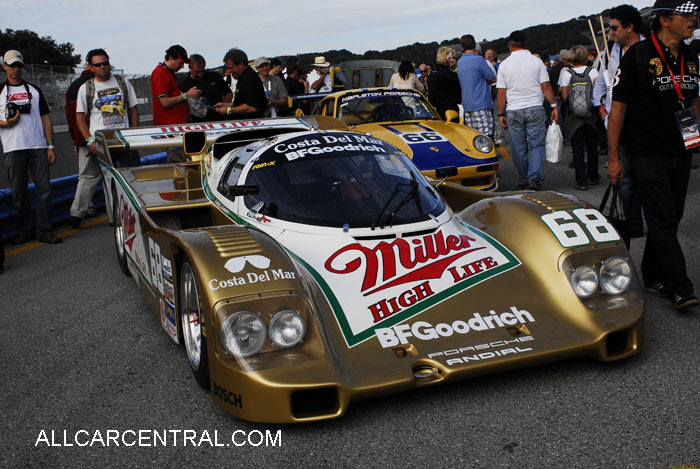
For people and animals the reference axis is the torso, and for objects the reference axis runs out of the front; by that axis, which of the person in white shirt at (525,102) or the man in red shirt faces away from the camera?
the person in white shirt

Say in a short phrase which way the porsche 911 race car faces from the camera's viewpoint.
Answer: facing the viewer and to the right of the viewer

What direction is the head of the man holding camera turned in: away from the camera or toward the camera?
toward the camera

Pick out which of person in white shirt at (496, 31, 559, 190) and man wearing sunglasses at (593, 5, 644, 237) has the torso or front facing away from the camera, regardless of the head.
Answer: the person in white shirt

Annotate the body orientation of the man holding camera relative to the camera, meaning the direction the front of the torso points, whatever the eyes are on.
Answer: toward the camera

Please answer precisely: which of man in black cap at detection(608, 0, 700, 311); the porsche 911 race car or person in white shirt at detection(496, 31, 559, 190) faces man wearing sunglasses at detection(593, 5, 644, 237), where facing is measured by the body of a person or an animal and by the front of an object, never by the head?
the porsche 911 race car

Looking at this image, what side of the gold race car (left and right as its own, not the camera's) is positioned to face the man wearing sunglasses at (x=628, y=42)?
left

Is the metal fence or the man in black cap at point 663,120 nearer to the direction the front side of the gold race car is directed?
the man in black cap

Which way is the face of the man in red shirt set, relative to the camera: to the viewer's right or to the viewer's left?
to the viewer's right

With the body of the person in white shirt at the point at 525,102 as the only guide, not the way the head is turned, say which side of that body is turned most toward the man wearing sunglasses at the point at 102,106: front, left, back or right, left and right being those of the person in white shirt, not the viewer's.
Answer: left

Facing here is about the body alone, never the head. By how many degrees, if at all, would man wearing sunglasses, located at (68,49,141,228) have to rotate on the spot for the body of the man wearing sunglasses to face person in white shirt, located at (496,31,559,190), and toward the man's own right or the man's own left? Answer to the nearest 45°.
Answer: approximately 90° to the man's own left

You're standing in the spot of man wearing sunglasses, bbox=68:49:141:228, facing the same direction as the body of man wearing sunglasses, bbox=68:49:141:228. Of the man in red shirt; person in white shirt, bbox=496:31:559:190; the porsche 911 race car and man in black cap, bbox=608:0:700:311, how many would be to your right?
0

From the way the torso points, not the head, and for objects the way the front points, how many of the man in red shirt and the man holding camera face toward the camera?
1

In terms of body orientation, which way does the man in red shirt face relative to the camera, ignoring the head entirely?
to the viewer's right

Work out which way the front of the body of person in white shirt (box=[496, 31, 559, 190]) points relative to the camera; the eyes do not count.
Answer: away from the camera

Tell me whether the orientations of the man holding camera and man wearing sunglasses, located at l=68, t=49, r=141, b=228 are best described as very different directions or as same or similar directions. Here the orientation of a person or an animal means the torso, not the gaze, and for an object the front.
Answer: same or similar directions

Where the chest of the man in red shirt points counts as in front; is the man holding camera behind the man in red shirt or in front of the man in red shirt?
behind
